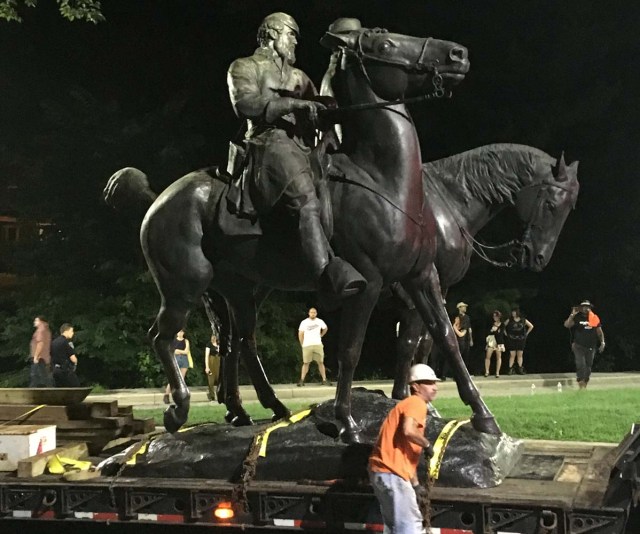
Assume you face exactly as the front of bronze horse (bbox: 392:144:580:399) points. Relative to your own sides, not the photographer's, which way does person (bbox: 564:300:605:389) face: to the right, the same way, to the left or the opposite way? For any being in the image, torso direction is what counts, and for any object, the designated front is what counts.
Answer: to the right

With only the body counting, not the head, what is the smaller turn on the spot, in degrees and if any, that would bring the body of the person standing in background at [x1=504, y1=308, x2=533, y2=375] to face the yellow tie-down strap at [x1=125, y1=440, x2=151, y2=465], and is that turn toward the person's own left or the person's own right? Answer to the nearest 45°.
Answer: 0° — they already face it

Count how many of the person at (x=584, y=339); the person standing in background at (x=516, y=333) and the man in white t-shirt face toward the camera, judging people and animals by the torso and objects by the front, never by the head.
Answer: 3

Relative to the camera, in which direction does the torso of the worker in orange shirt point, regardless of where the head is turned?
to the viewer's right

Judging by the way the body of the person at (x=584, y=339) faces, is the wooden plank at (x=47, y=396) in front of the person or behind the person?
in front

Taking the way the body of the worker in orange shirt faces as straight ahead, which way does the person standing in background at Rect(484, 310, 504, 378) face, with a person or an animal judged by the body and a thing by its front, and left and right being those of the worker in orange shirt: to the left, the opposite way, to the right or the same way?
to the right

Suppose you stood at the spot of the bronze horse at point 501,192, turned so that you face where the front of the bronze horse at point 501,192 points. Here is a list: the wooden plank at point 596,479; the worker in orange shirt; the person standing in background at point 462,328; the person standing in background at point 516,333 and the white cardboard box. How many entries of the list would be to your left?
2

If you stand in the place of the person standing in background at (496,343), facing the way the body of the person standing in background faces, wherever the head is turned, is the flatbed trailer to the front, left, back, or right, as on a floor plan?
front

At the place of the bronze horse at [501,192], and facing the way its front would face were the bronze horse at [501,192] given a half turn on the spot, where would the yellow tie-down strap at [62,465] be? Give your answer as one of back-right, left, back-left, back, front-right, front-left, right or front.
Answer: front-left

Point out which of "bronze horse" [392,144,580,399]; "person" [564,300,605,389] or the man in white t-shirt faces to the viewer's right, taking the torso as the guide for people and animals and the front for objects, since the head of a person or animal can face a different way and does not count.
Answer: the bronze horse

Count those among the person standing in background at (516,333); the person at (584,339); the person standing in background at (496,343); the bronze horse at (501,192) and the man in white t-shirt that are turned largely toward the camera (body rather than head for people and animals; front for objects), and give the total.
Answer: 4

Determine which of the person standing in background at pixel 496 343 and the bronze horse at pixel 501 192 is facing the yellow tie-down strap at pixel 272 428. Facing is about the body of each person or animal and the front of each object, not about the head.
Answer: the person standing in background
